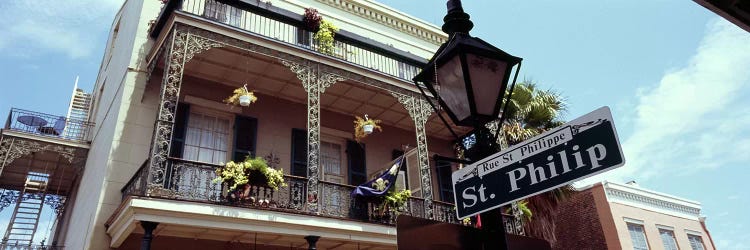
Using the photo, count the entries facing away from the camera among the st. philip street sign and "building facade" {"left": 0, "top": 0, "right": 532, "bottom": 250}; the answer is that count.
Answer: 0

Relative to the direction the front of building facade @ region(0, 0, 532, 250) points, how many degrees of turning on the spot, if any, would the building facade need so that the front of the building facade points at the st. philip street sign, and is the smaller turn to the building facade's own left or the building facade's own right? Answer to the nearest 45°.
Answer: approximately 45° to the building facade's own right

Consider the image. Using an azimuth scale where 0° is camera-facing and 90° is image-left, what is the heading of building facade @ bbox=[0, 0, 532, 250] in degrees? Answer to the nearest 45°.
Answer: approximately 315°

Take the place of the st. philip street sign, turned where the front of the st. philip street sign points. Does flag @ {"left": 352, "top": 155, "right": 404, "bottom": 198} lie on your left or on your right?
on your right

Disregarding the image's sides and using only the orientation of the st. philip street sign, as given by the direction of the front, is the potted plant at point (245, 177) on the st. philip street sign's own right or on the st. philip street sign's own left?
on the st. philip street sign's own right
